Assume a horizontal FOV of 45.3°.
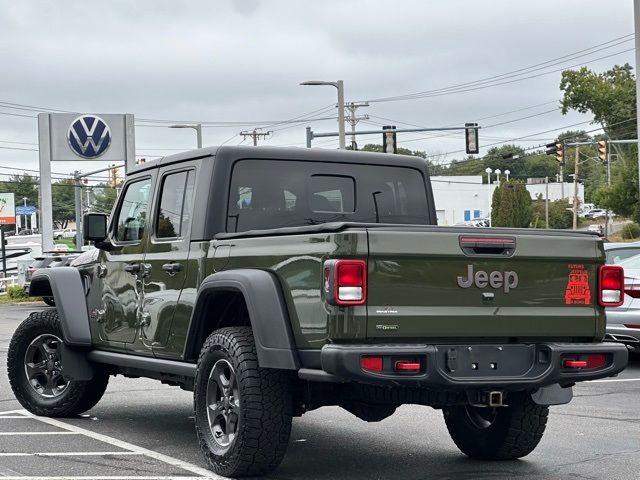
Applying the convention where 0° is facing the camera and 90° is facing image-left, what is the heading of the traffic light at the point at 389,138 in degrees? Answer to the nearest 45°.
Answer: approximately 180°

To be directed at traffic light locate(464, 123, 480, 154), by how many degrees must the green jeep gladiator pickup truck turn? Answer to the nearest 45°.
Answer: approximately 45° to its right

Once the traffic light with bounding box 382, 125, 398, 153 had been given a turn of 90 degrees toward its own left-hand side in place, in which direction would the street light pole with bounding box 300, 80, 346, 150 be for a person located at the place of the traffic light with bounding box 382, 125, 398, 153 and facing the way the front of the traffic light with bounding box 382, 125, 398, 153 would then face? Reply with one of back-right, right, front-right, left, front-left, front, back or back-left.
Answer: back-right

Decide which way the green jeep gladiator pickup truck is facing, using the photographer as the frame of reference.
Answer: facing away from the viewer and to the left of the viewer

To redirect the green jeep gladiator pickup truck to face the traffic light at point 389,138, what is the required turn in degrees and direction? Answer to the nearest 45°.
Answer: approximately 45° to its right

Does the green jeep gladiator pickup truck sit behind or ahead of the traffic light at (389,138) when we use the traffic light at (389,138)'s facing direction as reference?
behind

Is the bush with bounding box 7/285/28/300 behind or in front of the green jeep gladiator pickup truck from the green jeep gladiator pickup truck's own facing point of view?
in front
